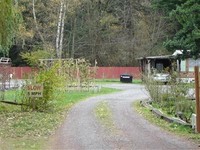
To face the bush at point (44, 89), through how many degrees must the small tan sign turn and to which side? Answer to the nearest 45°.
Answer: approximately 135° to its left

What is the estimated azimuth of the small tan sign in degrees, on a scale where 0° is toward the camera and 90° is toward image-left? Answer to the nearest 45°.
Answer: approximately 0°
